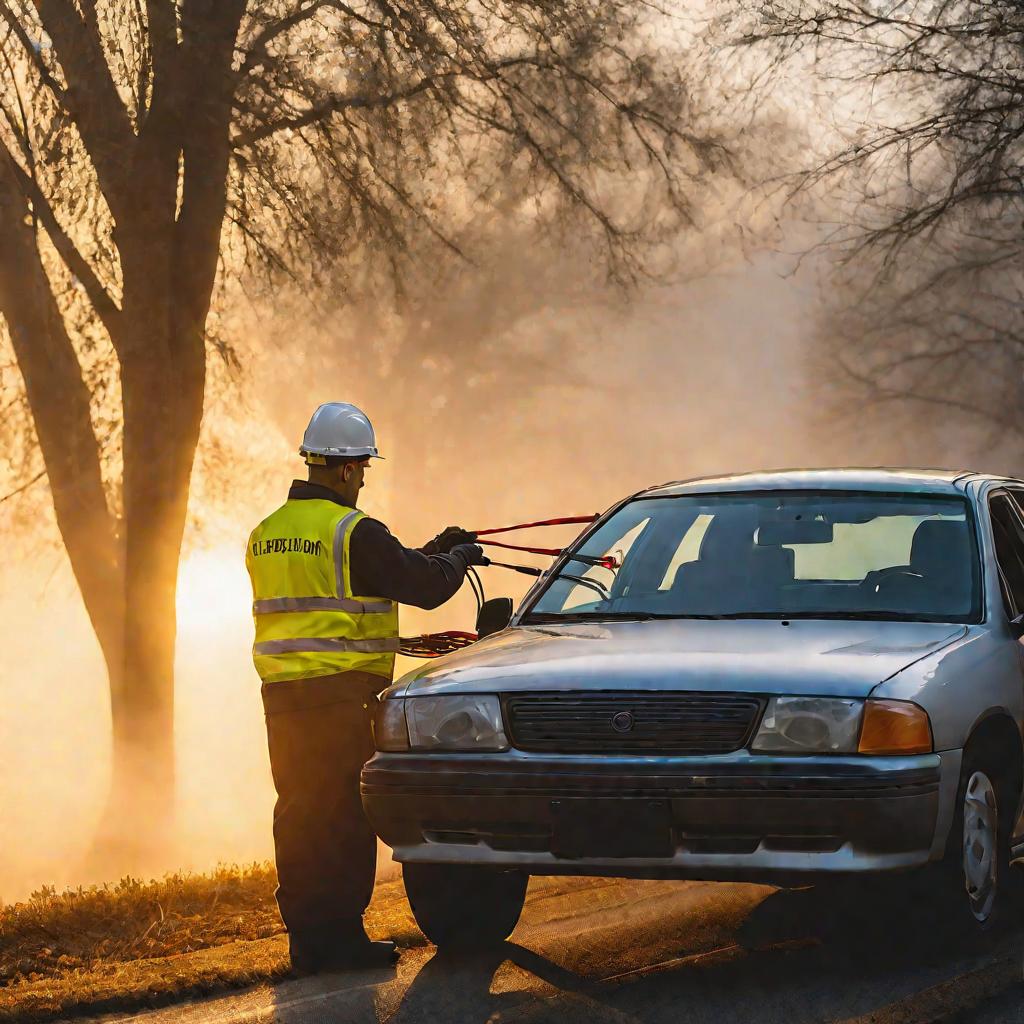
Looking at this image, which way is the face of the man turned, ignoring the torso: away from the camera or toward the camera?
away from the camera

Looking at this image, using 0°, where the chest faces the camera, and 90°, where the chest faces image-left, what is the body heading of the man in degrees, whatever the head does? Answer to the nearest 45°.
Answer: approximately 225°

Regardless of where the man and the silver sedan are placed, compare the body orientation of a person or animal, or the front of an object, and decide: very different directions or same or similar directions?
very different directions
